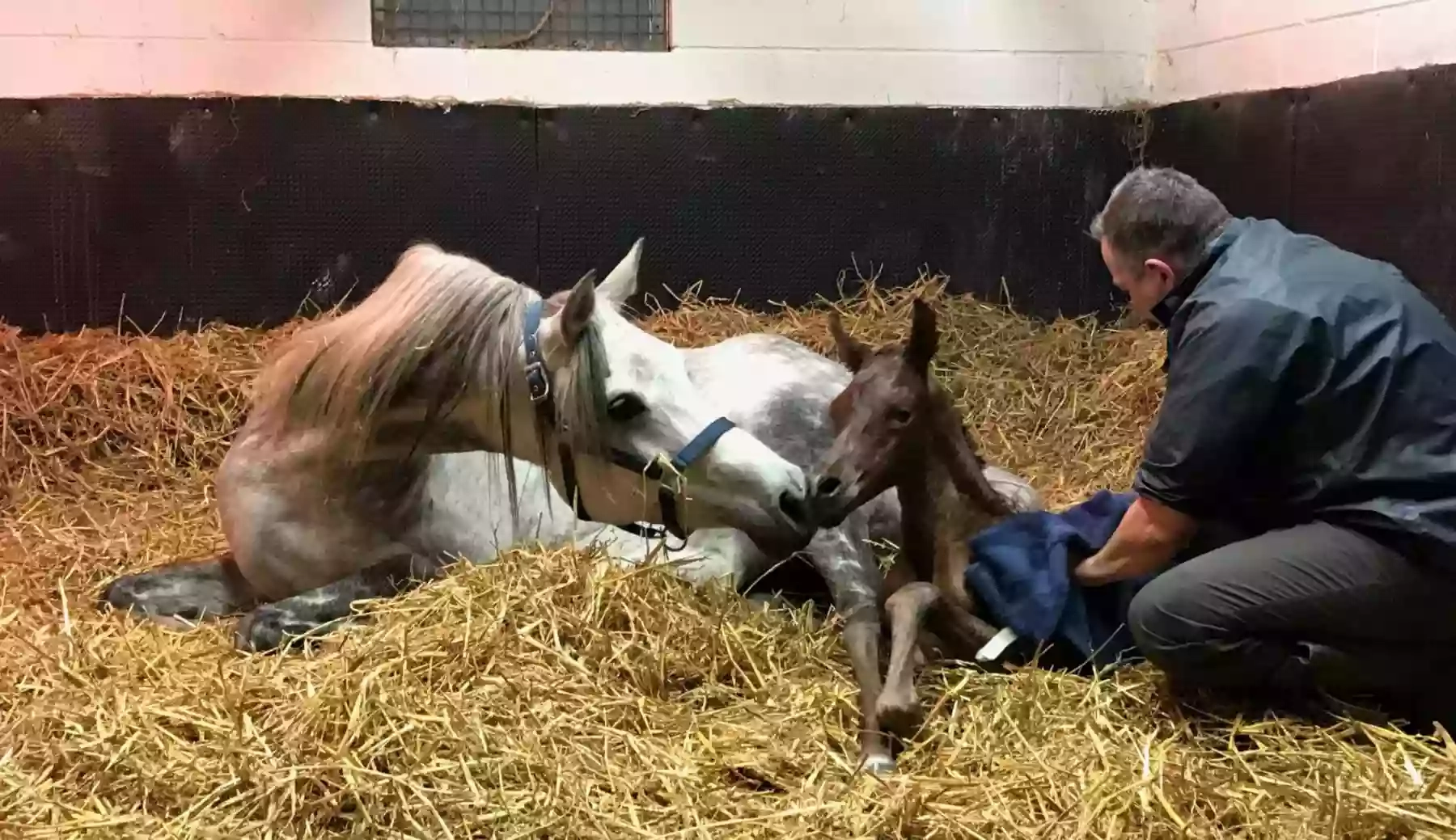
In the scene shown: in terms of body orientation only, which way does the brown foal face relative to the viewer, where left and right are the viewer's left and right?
facing the viewer and to the left of the viewer

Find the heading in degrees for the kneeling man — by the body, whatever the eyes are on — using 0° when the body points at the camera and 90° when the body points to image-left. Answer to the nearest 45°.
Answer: approximately 90°

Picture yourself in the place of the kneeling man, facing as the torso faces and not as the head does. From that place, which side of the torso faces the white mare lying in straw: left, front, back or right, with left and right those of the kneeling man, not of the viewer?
front

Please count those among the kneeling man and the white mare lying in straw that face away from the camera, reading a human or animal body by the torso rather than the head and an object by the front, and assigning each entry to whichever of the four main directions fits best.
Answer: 0

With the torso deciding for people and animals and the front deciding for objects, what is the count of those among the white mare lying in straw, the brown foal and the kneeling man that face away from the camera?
0

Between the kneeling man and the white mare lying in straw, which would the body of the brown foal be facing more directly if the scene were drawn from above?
the white mare lying in straw

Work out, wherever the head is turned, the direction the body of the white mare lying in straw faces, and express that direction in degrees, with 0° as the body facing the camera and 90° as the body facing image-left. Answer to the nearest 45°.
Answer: approximately 45°

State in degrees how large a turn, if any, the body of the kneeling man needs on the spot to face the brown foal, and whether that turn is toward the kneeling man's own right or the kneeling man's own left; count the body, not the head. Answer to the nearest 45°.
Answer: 0° — they already face it

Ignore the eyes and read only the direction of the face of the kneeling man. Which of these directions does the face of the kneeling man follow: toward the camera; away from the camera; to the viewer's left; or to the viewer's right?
to the viewer's left

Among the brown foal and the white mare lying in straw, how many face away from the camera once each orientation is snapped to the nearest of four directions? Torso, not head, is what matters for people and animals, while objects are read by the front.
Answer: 0
